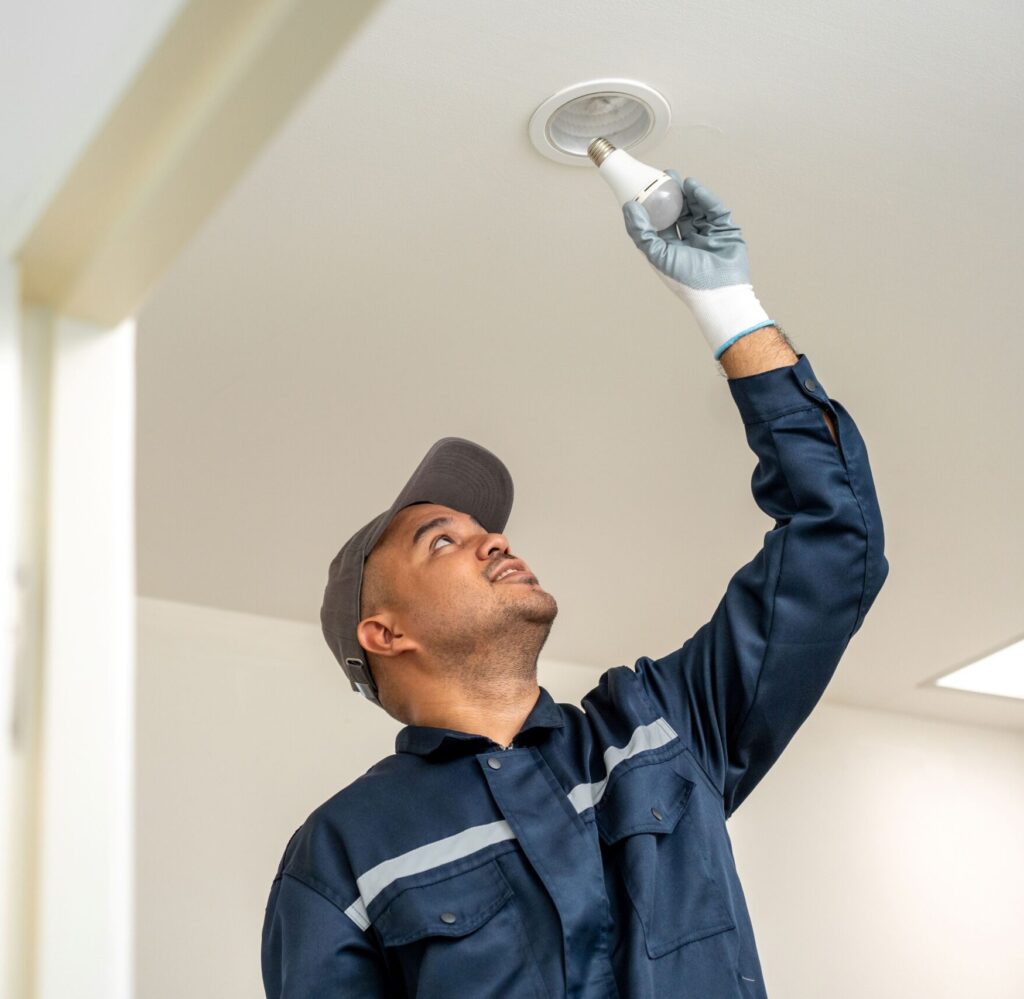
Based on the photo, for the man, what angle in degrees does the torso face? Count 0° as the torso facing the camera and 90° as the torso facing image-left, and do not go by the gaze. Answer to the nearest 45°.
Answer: approximately 315°

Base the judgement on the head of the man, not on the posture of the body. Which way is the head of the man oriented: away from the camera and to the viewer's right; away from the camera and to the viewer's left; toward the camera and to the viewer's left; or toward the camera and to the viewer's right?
toward the camera and to the viewer's right
